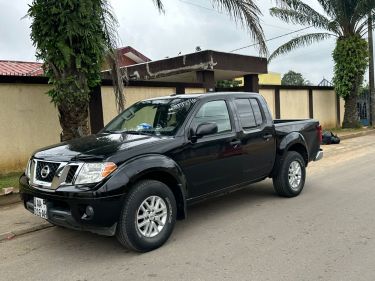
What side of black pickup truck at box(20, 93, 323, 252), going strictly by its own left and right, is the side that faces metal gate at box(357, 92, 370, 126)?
back

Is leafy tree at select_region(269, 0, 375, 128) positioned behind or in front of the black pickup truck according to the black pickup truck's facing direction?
behind

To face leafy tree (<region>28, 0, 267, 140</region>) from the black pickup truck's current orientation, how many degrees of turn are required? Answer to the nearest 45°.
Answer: approximately 90° to its right

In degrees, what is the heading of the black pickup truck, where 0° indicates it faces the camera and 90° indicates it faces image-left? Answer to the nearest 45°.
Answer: approximately 45°

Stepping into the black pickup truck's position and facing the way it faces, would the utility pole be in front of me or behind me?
behind
